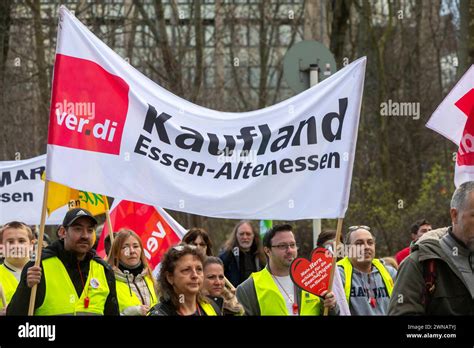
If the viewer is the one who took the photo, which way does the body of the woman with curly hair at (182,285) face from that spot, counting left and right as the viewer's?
facing the viewer and to the right of the viewer

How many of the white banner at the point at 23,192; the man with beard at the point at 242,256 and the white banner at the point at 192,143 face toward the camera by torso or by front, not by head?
3

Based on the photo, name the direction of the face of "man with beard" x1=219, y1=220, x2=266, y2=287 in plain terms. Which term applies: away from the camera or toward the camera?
toward the camera

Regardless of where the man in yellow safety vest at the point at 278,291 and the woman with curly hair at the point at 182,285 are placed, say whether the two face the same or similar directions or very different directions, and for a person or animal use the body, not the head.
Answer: same or similar directions

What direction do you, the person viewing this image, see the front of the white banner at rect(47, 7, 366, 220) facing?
facing the viewer

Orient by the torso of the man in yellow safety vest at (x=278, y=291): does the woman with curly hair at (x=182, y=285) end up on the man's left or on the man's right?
on the man's right

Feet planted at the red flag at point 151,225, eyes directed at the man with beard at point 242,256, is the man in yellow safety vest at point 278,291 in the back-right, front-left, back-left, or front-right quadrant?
front-right

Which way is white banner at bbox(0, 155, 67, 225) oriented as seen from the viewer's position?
toward the camera

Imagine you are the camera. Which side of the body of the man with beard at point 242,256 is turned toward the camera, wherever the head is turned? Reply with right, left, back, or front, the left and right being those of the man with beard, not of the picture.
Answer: front

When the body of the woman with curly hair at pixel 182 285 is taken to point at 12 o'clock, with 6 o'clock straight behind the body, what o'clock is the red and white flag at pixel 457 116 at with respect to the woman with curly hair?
The red and white flag is roughly at 10 o'clock from the woman with curly hair.

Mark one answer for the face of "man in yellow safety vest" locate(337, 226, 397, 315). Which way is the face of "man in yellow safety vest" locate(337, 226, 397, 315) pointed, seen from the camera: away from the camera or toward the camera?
toward the camera

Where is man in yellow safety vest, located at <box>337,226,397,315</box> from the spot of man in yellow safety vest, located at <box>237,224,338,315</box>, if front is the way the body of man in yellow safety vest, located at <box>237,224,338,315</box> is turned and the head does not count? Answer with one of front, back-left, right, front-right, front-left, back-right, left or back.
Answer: left
